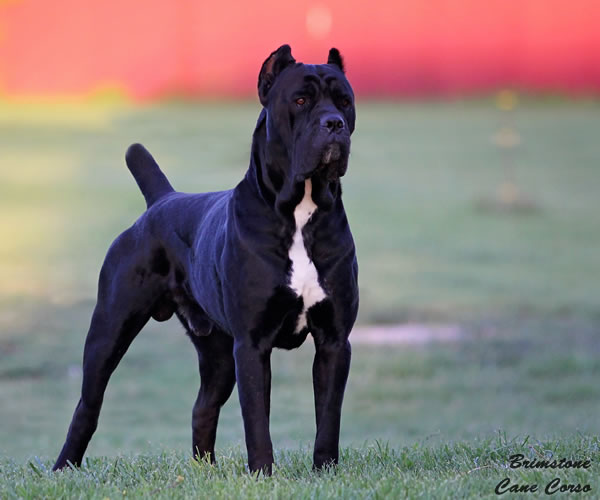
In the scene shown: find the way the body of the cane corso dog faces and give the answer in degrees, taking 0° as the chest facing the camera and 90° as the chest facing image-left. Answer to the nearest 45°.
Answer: approximately 315°
